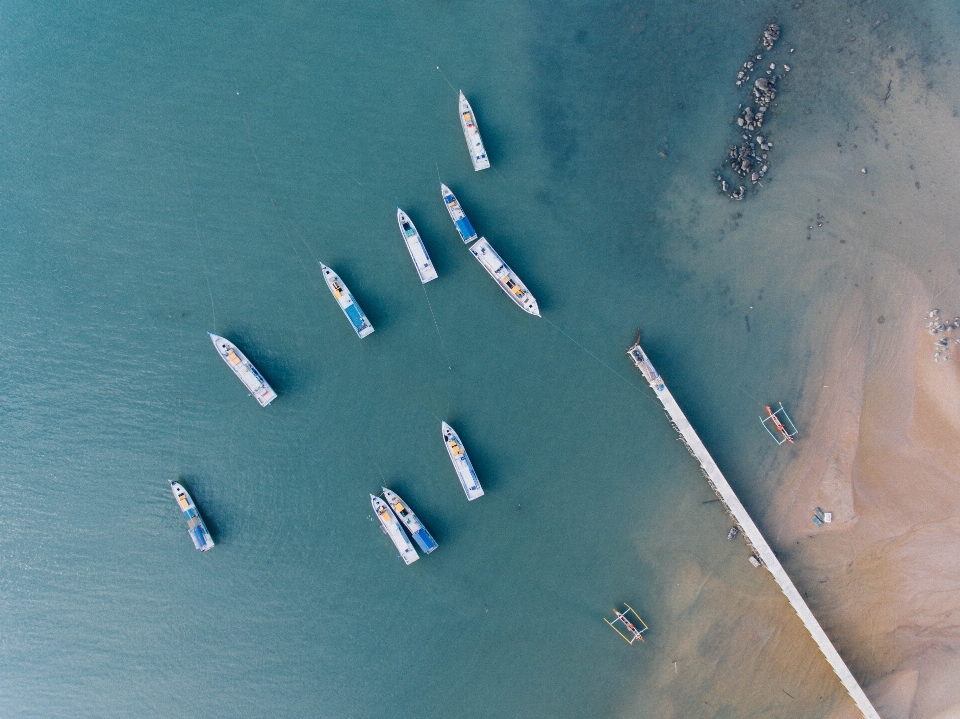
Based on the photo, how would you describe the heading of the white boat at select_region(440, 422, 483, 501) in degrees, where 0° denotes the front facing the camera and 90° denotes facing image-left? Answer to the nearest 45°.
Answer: approximately 135°

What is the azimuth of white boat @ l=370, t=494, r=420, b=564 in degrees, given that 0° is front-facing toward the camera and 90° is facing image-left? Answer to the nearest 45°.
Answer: approximately 135°

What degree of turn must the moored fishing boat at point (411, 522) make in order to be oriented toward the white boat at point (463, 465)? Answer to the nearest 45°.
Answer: approximately 135° to its right

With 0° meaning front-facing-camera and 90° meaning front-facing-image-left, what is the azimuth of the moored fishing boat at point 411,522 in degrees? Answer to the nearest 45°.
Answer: approximately 135°

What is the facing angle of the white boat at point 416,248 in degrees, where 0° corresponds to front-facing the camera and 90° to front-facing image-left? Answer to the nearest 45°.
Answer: approximately 135°

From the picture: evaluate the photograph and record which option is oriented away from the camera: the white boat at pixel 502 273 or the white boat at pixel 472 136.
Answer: the white boat at pixel 472 136

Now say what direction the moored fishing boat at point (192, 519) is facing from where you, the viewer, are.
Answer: facing away from the viewer and to the left of the viewer

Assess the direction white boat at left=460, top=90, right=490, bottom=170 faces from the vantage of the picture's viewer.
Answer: facing away from the viewer
